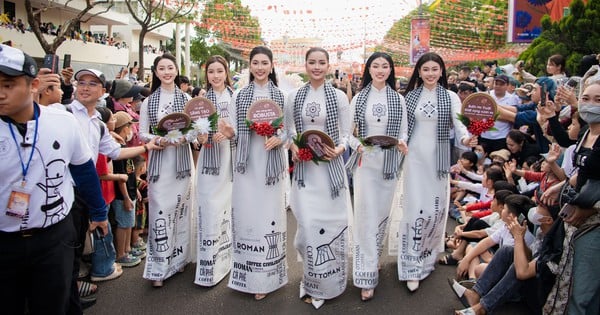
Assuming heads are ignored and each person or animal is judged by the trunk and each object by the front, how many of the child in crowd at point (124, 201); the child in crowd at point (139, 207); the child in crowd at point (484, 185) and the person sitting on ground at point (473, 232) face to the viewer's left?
2

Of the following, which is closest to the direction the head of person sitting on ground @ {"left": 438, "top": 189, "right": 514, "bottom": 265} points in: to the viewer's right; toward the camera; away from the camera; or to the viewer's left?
to the viewer's left

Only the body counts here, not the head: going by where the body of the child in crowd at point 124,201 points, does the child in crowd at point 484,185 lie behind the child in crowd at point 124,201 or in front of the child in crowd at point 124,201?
in front

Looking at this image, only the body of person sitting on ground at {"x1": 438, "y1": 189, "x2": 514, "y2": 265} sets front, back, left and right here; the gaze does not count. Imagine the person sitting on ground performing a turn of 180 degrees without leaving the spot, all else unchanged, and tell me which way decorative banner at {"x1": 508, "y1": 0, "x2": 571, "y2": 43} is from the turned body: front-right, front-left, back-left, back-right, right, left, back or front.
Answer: left

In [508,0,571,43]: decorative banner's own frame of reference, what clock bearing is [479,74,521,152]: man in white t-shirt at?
The man in white t-shirt is roughly at 12 o'clock from the decorative banner.

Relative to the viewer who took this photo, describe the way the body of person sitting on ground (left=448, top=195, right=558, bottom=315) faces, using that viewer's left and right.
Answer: facing to the left of the viewer

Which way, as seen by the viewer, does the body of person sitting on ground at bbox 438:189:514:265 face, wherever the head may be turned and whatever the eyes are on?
to the viewer's left

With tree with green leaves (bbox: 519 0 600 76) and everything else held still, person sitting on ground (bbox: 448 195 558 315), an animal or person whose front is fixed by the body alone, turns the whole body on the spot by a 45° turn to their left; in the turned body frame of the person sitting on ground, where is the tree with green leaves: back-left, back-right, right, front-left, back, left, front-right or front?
back-right

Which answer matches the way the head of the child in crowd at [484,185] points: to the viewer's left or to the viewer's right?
to the viewer's left

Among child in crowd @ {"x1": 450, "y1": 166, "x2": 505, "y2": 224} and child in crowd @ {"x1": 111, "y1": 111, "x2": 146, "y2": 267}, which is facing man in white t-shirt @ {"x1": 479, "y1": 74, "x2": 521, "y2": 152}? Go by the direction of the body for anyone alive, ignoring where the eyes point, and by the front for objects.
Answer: child in crowd @ {"x1": 111, "y1": 111, "x2": 146, "y2": 267}

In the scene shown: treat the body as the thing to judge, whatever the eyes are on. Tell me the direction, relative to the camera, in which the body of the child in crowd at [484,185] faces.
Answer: to the viewer's left

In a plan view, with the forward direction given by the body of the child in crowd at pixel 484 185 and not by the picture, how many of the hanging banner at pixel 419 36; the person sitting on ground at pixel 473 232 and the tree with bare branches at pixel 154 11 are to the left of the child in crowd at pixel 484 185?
1

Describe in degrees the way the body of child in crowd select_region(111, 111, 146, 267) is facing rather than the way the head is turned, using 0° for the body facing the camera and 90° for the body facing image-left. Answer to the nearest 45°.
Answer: approximately 270°

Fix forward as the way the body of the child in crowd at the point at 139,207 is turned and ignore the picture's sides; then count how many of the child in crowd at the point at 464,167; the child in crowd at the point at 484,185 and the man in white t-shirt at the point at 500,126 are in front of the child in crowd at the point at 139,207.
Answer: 3

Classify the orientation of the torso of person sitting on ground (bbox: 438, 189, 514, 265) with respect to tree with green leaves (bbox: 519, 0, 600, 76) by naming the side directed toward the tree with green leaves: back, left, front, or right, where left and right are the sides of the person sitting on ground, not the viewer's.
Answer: right
